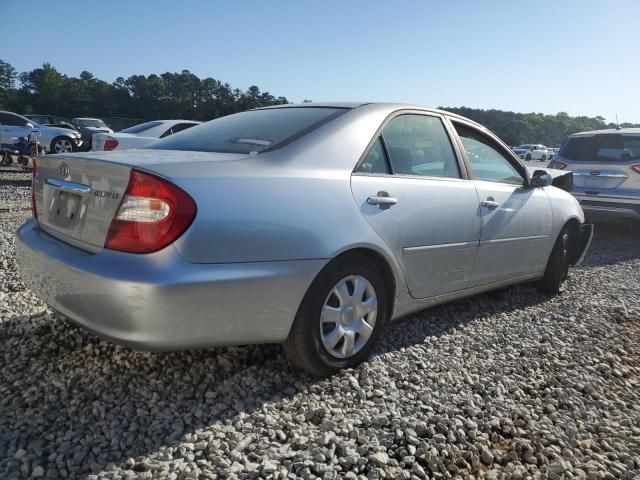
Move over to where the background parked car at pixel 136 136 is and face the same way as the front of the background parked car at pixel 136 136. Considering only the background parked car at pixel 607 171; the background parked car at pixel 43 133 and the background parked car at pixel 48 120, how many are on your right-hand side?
1

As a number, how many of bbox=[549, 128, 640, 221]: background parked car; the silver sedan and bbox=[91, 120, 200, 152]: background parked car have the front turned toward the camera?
0

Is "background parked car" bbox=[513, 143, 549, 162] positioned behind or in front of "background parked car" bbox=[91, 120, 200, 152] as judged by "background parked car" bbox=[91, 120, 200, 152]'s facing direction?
in front

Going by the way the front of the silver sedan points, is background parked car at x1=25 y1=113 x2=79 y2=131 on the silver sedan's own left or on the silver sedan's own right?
on the silver sedan's own left

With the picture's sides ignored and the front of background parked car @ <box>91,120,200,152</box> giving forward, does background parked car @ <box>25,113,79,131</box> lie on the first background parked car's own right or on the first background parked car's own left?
on the first background parked car's own left

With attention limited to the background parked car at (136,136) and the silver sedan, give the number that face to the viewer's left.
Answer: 0

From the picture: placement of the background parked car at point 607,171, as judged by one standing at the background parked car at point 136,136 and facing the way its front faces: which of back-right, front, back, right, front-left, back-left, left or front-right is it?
right

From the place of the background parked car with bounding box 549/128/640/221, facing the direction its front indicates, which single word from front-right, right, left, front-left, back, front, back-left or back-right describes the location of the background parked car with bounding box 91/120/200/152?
left

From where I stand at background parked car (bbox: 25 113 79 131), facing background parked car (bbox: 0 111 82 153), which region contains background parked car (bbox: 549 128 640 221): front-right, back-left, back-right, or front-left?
front-left

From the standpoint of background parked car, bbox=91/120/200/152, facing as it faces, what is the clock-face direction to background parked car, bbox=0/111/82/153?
background parked car, bbox=0/111/82/153 is roughly at 10 o'clock from background parked car, bbox=91/120/200/152.

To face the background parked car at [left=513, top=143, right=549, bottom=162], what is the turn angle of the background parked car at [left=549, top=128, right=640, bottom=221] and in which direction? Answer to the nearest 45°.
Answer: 0° — it already faces it

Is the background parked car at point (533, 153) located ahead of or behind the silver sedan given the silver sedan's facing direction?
ahead

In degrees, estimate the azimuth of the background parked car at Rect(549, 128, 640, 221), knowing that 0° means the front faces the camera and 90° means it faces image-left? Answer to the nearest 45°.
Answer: approximately 180°

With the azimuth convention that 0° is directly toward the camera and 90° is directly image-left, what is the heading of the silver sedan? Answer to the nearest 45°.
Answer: approximately 225°

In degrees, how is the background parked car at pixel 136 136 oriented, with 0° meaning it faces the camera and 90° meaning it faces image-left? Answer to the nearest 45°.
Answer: approximately 225°
